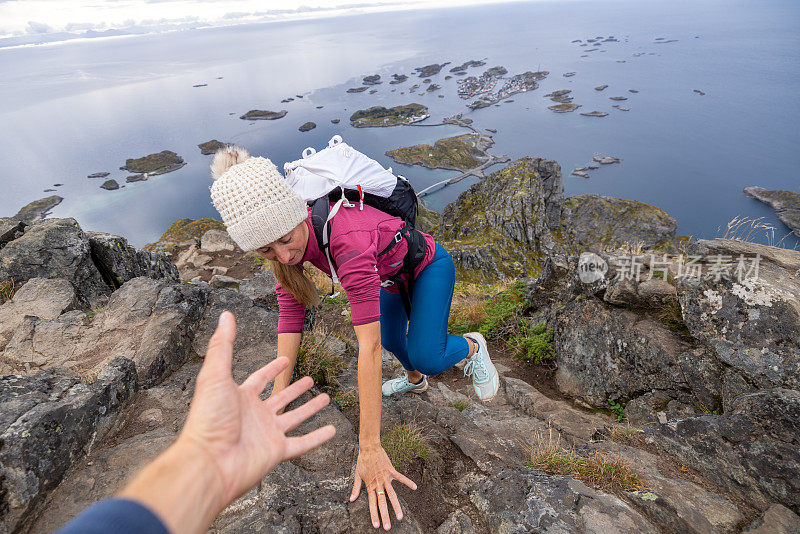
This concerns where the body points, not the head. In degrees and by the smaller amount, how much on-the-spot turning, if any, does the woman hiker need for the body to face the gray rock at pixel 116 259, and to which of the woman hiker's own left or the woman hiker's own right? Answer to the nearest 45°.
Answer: approximately 90° to the woman hiker's own right

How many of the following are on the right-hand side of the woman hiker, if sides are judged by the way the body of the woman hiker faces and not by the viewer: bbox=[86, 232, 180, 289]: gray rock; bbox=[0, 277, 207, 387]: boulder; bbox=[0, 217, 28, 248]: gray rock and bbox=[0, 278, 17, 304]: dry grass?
4

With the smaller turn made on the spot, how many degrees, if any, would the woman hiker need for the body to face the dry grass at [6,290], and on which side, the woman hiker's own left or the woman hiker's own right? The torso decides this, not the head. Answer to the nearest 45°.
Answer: approximately 90° to the woman hiker's own right

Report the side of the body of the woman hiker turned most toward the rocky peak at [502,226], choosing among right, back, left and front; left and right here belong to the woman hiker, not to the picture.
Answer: back

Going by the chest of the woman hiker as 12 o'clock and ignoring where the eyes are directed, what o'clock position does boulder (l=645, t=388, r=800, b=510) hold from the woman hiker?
The boulder is roughly at 8 o'clock from the woman hiker.

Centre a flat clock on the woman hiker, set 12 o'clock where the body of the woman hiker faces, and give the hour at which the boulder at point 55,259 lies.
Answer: The boulder is roughly at 3 o'clock from the woman hiker.

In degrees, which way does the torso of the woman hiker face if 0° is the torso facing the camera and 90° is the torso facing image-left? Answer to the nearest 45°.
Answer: approximately 45°

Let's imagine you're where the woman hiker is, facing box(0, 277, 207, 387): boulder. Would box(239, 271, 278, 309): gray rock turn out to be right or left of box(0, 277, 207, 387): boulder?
right
